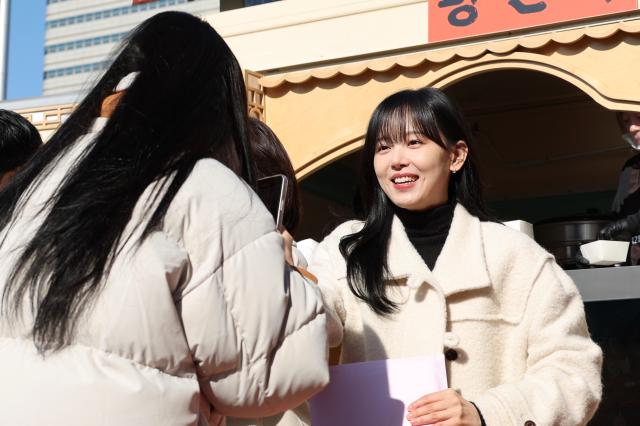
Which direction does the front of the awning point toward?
toward the camera

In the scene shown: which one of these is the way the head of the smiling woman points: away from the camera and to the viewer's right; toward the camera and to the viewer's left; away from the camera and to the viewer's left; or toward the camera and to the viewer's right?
toward the camera and to the viewer's left

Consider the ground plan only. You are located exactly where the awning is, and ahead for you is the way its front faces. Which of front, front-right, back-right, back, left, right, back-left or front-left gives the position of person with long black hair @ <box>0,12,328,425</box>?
front

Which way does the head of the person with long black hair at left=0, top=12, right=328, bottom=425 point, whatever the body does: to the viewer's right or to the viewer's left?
to the viewer's right

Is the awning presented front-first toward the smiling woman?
yes
